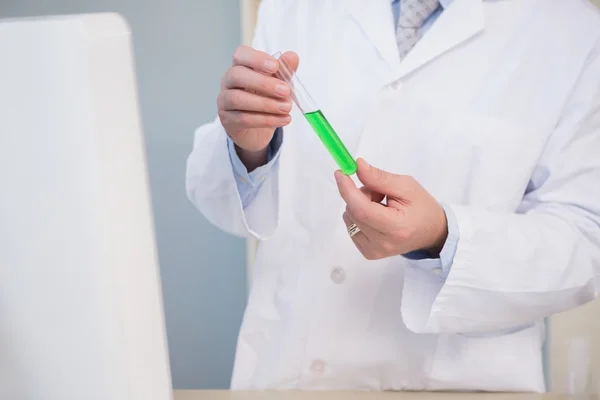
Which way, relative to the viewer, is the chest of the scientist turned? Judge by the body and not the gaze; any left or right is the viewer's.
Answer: facing the viewer and to the left of the viewer

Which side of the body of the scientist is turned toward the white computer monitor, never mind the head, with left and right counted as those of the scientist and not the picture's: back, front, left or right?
front
